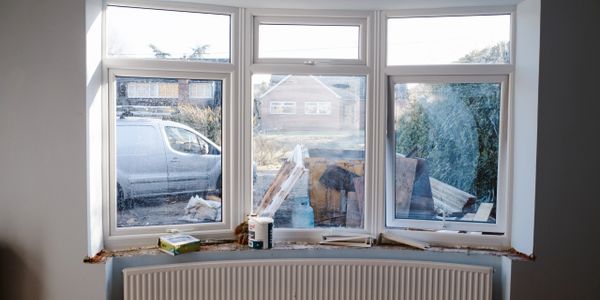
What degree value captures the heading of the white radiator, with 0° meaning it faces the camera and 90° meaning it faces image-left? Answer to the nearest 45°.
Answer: approximately 0°

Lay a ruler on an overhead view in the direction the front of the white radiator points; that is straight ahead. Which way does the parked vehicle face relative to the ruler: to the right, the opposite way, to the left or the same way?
to the left

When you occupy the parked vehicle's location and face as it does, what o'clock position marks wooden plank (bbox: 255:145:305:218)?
The wooden plank is roughly at 2 o'clock from the parked vehicle.

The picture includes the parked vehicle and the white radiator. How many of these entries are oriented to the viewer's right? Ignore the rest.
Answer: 1

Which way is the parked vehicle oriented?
to the viewer's right

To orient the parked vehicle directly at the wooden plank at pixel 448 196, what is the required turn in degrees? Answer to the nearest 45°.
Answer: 0° — it already faces it
